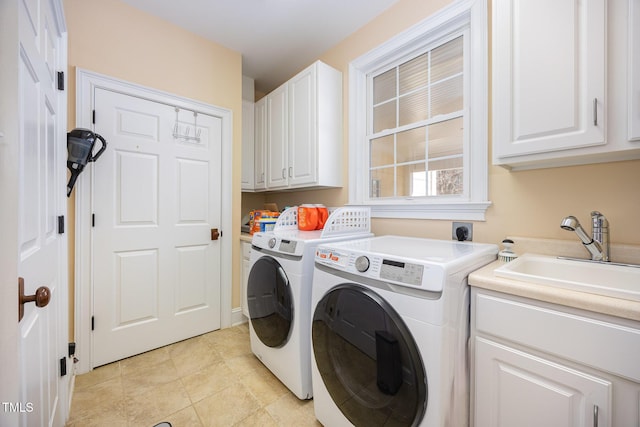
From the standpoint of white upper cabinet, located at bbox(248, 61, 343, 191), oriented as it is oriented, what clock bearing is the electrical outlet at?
The electrical outlet is roughly at 9 o'clock from the white upper cabinet.

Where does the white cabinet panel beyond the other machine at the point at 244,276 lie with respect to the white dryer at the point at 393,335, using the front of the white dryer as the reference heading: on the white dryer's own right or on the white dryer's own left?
on the white dryer's own right

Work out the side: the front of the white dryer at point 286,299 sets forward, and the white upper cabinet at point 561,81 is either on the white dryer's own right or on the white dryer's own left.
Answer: on the white dryer's own left

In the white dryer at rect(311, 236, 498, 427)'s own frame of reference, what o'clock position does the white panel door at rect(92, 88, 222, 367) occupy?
The white panel door is roughly at 2 o'clock from the white dryer.

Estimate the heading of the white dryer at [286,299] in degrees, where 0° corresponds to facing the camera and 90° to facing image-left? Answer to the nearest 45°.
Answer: approximately 45°

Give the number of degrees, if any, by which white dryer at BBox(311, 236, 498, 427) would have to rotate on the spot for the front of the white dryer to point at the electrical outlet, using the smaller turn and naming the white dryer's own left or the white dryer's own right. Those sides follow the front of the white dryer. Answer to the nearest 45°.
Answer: approximately 180°

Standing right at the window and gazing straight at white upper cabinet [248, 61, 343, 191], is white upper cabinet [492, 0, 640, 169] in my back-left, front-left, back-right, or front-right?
back-left

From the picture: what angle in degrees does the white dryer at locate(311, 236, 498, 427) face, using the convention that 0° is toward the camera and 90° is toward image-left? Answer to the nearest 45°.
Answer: approximately 45°
